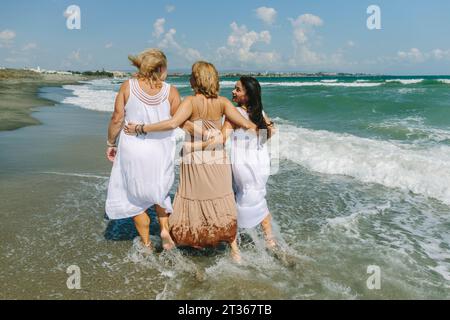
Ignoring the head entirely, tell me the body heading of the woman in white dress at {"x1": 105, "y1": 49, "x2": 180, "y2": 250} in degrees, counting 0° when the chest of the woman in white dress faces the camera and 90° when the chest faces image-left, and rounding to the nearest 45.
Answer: approximately 180°

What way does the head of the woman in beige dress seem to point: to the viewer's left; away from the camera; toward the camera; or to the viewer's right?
away from the camera

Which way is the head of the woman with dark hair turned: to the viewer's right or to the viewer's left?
to the viewer's left

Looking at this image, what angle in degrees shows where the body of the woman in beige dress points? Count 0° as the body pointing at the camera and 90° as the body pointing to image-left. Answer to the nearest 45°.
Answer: approximately 180°

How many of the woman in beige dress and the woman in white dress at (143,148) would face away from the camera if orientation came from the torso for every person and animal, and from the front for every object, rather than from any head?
2

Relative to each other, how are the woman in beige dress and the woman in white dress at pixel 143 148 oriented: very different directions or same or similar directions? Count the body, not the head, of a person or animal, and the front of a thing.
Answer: same or similar directions
